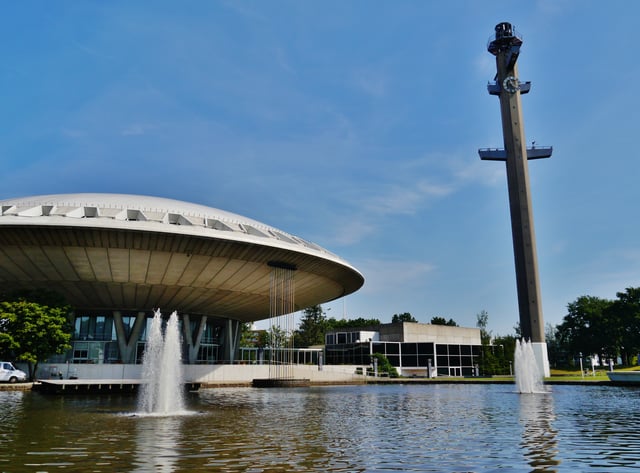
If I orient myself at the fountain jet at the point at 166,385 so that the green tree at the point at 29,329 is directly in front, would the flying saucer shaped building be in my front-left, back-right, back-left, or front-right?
front-right

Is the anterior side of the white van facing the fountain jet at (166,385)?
no
